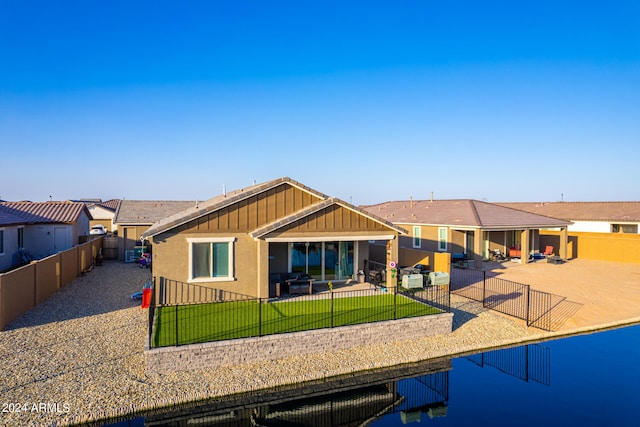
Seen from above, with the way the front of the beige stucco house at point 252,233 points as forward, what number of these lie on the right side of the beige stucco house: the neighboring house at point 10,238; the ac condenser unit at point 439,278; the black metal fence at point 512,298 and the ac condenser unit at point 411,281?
3

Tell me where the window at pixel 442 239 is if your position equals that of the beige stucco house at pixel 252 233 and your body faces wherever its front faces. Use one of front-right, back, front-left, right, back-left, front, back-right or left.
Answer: front-right

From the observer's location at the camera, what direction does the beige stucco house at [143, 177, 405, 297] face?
facing away from the viewer

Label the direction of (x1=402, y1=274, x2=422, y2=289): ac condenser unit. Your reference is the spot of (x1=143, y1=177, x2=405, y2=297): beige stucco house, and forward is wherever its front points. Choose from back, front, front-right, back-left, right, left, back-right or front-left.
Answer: right

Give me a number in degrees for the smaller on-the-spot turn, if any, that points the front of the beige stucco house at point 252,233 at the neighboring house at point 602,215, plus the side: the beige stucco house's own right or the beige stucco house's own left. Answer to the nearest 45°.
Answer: approximately 45° to the beige stucco house's own right

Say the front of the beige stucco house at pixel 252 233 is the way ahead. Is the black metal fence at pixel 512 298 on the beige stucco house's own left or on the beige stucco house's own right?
on the beige stucco house's own right

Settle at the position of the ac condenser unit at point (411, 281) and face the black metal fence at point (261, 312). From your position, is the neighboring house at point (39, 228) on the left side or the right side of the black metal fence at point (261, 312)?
right

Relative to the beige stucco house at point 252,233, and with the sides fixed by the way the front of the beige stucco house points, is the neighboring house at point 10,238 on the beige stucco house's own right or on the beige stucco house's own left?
on the beige stucco house's own left

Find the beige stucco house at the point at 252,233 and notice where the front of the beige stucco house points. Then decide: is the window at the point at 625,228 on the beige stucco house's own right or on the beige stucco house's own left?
on the beige stucco house's own right

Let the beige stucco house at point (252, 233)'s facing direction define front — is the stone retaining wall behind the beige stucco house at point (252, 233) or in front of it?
behind

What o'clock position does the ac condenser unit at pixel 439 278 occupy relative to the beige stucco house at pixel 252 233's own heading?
The ac condenser unit is roughly at 3 o'clock from the beige stucco house.

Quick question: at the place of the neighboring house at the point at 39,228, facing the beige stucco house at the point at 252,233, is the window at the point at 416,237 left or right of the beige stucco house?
left

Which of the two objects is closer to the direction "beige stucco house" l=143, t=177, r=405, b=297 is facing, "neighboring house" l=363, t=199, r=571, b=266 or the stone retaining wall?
the neighboring house

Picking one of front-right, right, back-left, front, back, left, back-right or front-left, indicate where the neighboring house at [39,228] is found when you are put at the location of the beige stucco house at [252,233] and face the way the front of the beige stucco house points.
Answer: front-left
